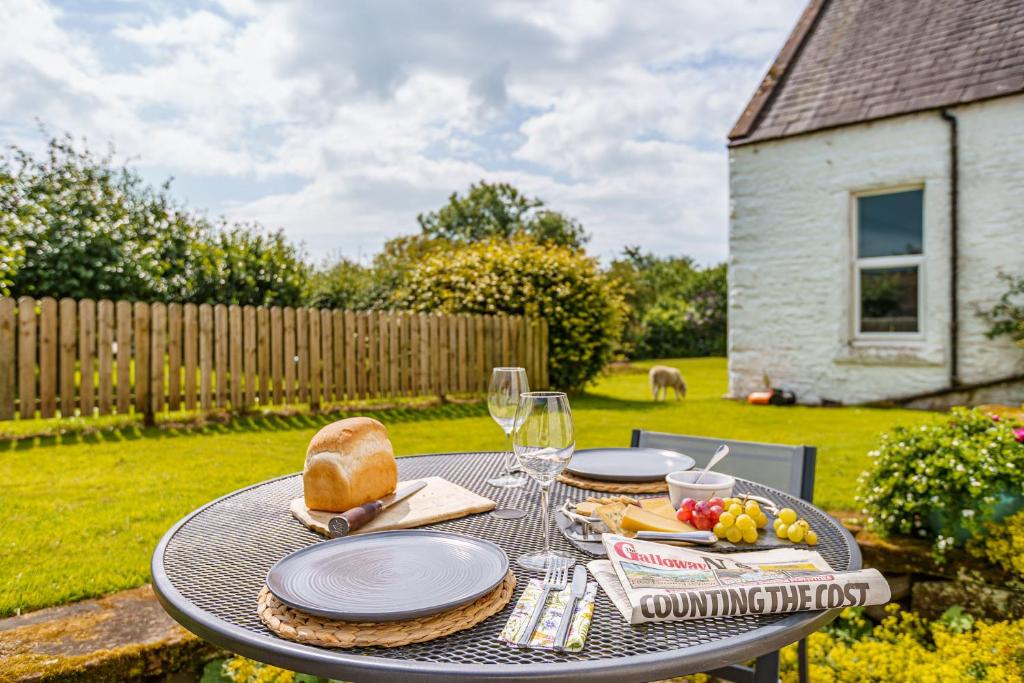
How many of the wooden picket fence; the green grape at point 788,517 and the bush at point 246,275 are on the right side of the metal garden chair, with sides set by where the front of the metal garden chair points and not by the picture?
2

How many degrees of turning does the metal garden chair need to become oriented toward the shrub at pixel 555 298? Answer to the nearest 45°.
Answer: approximately 135° to its right

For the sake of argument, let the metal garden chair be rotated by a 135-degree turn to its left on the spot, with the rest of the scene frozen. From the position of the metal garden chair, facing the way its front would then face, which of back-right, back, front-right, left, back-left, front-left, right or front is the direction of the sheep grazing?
left

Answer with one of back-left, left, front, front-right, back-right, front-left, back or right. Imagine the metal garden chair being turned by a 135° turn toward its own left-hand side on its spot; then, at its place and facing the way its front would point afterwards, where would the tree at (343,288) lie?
back-left

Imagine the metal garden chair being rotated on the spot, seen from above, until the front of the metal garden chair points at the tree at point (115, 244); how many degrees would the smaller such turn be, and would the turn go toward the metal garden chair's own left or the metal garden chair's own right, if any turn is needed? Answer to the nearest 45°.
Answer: approximately 90° to the metal garden chair's own right

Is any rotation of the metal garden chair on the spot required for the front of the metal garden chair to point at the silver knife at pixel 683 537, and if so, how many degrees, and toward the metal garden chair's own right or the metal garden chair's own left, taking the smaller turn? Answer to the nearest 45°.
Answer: approximately 45° to the metal garden chair's own left

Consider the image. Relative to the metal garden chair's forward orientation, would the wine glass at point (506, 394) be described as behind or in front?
in front

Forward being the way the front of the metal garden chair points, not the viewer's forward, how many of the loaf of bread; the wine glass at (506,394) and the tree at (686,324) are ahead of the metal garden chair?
2

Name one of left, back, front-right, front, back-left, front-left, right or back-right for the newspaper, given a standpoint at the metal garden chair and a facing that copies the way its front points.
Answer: front-left

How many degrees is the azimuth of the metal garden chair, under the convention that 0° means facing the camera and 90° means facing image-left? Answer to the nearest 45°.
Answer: approximately 45°

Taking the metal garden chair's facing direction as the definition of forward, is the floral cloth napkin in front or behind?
in front

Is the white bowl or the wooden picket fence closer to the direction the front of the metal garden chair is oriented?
the white bowl

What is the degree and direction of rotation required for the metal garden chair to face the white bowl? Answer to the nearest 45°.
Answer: approximately 45° to its left

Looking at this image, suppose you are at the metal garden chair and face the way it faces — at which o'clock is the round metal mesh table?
The round metal mesh table is roughly at 11 o'clock from the metal garden chair.

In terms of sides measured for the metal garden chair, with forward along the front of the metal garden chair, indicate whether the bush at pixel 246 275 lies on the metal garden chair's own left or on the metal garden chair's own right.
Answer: on the metal garden chair's own right
